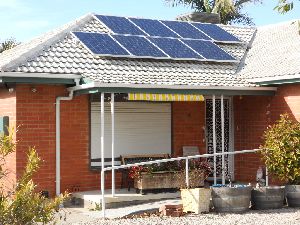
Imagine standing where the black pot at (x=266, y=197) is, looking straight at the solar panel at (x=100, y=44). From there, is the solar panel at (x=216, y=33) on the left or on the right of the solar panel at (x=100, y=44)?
right

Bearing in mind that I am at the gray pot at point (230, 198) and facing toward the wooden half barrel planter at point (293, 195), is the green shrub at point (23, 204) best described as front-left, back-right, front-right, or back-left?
back-right

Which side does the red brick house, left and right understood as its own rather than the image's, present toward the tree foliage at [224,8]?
back

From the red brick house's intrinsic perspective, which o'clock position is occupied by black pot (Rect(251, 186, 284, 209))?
The black pot is roughly at 10 o'clock from the red brick house.

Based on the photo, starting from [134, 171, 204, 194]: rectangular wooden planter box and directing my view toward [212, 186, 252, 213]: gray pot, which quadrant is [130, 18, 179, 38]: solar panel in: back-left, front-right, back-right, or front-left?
back-left

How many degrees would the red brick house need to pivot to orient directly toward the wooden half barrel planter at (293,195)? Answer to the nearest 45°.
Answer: approximately 45° to its left

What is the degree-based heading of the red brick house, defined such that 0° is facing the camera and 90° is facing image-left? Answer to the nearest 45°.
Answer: approximately 0°

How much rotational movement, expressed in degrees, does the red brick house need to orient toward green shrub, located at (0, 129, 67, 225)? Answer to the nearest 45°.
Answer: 0° — it already faces it
